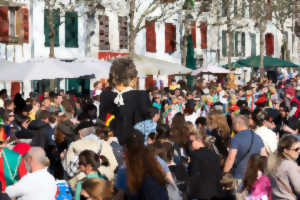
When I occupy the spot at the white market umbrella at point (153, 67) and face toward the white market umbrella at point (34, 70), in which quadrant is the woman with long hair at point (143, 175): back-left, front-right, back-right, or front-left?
front-left

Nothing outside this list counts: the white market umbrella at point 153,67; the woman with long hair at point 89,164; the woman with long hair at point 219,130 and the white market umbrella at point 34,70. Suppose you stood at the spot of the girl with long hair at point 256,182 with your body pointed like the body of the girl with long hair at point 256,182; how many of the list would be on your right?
0

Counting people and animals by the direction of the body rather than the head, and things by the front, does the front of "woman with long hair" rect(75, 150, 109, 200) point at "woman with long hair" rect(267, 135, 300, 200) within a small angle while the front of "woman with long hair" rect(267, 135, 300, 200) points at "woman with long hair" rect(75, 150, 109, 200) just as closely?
no

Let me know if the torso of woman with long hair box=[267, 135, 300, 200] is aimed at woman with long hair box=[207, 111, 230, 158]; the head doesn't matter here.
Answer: no

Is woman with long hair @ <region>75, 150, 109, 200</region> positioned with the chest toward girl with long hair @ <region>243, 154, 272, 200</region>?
no

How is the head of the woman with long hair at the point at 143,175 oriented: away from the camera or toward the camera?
away from the camera

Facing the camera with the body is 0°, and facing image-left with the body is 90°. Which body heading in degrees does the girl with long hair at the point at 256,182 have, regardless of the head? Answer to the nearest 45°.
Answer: approximately 225°

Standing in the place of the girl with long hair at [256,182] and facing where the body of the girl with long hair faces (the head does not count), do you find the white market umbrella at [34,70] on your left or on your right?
on your left

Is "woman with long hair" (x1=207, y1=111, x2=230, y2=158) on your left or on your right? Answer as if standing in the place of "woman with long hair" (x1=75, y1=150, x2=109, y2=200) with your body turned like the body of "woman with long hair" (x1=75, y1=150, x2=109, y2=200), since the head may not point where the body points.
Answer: on your right

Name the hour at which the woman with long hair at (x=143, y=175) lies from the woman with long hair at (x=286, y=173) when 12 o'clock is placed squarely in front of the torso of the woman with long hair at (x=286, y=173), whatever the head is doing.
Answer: the woman with long hair at (x=143, y=175) is roughly at 6 o'clock from the woman with long hair at (x=286, y=173).

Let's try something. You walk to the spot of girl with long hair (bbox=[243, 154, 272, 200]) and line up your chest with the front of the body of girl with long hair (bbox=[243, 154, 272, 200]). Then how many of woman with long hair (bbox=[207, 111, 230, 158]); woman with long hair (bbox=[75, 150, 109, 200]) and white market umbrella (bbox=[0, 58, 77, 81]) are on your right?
0
